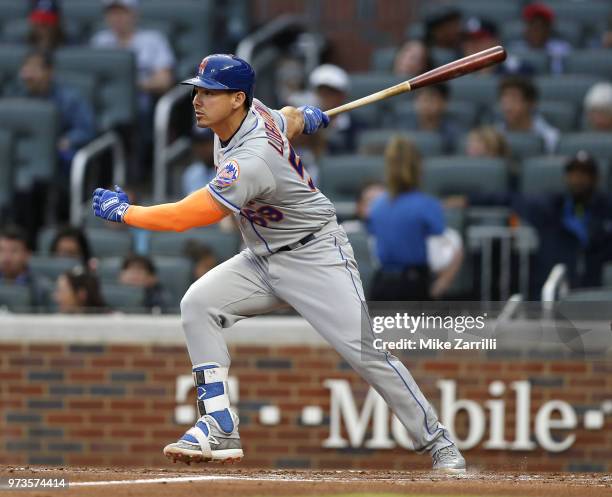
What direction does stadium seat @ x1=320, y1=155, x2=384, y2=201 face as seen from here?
toward the camera

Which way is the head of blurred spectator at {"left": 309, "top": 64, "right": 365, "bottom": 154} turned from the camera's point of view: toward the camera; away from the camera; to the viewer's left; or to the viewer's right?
toward the camera

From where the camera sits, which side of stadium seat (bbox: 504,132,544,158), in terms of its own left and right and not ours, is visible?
front

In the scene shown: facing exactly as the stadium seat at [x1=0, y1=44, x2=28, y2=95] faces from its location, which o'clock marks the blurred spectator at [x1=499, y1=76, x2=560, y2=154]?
The blurred spectator is roughly at 10 o'clock from the stadium seat.

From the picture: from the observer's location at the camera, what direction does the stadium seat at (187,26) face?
facing the viewer

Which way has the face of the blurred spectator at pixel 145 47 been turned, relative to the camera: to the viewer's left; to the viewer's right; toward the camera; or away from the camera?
toward the camera

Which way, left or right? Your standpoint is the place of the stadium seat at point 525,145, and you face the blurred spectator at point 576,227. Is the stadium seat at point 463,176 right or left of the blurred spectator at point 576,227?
right

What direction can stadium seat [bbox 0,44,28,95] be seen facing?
toward the camera

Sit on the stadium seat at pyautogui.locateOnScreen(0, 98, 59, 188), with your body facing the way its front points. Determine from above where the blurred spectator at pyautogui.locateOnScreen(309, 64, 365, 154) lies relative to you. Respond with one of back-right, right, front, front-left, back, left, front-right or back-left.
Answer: left

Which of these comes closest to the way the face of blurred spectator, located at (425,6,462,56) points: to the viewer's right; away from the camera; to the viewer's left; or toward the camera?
toward the camera

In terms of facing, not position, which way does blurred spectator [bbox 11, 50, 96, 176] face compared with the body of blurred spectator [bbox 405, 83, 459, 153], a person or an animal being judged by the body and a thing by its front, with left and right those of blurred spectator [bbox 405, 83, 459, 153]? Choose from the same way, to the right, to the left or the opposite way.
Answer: the same way

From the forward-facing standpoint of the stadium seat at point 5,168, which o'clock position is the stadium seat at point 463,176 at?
the stadium seat at point 463,176 is roughly at 10 o'clock from the stadium seat at point 5,168.

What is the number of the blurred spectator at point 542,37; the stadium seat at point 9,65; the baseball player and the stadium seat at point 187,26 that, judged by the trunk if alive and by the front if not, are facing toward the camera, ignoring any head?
3

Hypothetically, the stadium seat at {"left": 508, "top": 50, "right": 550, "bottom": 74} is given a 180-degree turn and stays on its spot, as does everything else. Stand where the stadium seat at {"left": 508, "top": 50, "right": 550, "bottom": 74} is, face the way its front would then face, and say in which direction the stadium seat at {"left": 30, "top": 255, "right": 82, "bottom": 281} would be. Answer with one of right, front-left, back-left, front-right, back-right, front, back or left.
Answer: back-left

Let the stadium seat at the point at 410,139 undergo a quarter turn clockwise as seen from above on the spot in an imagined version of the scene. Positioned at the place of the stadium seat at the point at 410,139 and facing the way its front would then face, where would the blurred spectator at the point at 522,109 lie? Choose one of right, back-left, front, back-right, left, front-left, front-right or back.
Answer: back

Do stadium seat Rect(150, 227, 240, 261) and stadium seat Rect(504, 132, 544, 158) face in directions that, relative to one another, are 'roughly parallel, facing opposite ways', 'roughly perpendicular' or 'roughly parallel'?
roughly parallel

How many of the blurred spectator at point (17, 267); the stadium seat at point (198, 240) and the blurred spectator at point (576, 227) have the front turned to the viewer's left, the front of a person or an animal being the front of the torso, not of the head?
0

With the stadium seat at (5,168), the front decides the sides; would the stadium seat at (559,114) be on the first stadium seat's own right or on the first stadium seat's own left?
on the first stadium seat's own left

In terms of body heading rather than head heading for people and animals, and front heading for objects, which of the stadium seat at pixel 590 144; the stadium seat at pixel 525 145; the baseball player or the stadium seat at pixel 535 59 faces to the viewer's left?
the baseball player
